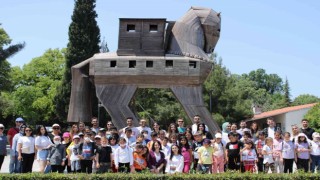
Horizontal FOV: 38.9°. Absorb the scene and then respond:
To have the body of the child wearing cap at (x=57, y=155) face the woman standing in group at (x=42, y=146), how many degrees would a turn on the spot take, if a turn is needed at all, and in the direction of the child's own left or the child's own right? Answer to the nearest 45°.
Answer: approximately 135° to the child's own right

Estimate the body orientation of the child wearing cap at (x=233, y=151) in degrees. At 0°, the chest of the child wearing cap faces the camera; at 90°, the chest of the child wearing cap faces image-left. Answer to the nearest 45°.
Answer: approximately 0°

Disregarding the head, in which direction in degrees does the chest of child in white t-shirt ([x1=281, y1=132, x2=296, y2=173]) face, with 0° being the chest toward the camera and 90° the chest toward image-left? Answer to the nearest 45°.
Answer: approximately 0°

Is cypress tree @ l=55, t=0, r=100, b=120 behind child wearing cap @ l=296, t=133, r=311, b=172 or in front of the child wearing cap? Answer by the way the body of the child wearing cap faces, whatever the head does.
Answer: behind

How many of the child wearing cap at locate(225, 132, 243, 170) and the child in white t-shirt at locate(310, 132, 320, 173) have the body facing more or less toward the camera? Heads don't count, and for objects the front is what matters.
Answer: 2

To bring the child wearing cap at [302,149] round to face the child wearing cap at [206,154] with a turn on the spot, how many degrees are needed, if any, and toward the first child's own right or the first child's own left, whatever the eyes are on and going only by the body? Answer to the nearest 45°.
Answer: approximately 45° to the first child's own right

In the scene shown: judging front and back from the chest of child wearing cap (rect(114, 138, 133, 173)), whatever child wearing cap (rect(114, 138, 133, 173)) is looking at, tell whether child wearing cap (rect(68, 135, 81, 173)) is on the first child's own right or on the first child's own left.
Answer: on the first child's own right
